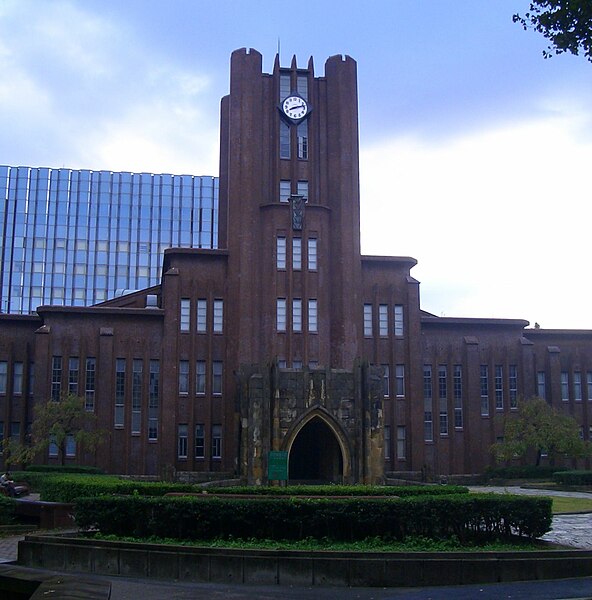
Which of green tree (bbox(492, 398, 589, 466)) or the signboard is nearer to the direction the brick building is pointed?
the signboard

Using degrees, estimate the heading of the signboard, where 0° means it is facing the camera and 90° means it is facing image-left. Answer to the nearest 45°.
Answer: approximately 0°

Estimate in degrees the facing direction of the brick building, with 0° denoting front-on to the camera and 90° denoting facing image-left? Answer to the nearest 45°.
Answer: approximately 0°

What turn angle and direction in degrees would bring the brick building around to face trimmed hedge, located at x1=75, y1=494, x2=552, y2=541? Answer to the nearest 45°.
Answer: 0° — it already faces it

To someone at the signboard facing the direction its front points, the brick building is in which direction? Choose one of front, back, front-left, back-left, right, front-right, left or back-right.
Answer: back

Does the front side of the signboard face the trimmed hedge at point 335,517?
yes

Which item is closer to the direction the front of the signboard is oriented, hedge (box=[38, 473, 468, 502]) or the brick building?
the hedge

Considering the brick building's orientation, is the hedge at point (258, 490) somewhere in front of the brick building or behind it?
in front

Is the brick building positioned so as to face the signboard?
yes

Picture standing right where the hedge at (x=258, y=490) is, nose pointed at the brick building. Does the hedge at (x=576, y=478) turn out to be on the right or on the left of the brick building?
right

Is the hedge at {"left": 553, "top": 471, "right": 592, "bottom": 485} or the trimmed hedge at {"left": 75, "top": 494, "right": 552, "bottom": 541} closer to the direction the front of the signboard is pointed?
the trimmed hedge

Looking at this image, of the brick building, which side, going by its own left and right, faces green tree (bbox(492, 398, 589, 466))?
left

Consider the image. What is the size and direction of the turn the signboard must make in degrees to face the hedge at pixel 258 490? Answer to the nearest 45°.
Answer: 0° — it already faces it

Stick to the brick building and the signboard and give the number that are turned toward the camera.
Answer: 2
